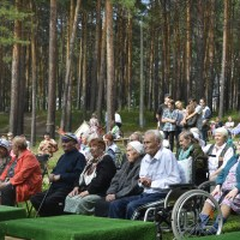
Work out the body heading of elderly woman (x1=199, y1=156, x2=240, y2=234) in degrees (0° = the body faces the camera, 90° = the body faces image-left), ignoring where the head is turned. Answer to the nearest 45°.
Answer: approximately 45°

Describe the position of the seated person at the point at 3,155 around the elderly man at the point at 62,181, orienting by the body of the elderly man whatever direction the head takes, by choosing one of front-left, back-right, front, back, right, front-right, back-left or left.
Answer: right

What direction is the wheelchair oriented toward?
to the viewer's left

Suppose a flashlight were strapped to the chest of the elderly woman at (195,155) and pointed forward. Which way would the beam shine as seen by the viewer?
to the viewer's left

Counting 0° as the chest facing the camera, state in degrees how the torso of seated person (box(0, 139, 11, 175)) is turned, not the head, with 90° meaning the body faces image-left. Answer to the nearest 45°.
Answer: approximately 45°

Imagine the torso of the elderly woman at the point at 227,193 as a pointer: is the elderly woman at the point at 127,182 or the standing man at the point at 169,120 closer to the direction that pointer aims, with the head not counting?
the elderly woman

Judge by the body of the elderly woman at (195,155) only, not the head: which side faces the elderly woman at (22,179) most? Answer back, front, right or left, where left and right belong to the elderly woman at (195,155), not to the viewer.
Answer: front

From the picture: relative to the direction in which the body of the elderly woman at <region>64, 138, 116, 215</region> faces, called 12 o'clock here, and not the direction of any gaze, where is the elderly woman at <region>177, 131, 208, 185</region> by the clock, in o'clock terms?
the elderly woman at <region>177, 131, 208, 185</region> is roughly at 7 o'clock from the elderly woman at <region>64, 138, 116, 215</region>.

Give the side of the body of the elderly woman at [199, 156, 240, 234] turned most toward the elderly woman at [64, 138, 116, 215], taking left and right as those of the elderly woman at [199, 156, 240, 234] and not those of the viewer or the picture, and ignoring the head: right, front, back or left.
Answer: right

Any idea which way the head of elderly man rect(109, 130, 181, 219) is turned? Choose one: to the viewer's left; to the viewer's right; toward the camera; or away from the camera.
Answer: to the viewer's left

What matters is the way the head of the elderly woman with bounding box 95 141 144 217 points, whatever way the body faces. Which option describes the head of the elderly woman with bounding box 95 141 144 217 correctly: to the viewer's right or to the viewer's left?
to the viewer's left
